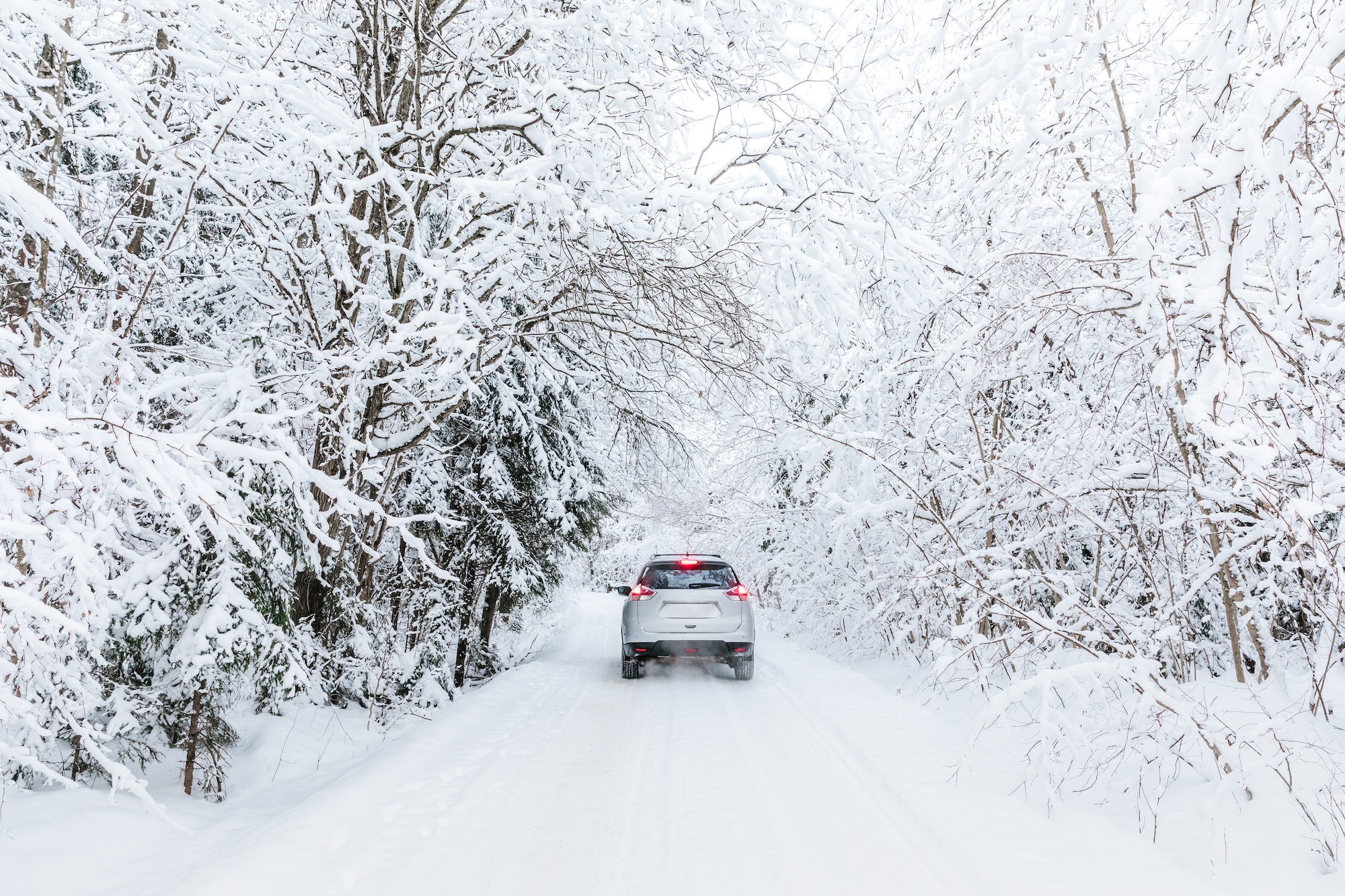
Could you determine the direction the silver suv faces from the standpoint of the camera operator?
facing away from the viewer
